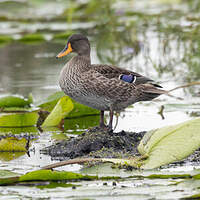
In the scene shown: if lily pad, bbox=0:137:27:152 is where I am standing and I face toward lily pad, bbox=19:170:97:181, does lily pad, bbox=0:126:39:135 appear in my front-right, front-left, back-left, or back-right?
back-left

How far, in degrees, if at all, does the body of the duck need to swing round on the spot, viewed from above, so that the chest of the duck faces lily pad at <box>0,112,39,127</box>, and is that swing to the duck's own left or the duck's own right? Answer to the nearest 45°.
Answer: approximately 45° to the duck's own right

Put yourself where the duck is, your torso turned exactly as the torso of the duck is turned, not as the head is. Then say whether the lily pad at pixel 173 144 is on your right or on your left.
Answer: on your left

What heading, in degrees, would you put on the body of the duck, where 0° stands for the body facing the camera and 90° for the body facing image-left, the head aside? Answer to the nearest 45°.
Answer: approximately 90°

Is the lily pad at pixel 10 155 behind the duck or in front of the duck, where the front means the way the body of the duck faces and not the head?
in front

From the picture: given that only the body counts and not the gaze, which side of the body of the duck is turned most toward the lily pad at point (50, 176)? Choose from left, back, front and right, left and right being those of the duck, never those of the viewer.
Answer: left

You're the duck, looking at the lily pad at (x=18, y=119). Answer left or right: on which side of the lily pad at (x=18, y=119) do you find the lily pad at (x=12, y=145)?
left

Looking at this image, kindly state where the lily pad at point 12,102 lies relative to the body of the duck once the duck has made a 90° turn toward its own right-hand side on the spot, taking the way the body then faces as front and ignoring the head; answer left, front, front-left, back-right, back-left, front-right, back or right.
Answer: front-left

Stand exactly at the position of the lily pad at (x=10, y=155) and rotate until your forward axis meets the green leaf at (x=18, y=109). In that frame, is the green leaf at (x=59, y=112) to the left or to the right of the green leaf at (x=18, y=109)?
right

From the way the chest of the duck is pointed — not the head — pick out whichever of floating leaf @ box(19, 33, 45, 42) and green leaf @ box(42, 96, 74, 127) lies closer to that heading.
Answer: the green leaf

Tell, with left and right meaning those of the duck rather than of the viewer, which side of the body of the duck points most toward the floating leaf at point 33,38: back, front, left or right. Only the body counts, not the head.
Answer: right
